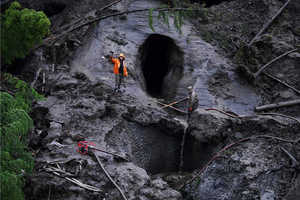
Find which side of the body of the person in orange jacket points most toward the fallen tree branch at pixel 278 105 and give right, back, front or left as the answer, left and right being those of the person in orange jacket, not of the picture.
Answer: left

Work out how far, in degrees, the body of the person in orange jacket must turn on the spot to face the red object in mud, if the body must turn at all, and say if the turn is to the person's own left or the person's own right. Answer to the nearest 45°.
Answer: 0° — they already face it

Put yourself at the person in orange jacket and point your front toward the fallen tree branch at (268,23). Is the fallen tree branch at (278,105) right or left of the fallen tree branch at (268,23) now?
right

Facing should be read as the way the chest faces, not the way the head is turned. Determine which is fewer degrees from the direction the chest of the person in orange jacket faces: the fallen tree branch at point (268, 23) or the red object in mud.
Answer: the red object in mud

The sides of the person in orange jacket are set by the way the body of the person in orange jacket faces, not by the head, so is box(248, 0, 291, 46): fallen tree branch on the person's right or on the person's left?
on the person's left

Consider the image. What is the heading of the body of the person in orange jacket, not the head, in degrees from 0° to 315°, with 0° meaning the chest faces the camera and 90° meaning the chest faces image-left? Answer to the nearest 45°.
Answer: approximately 0°
